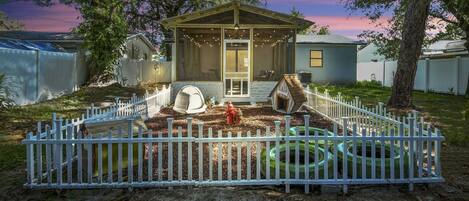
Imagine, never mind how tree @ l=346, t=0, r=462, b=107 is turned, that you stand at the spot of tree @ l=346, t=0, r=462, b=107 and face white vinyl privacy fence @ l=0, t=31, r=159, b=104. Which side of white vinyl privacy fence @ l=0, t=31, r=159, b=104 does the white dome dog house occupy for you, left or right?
left

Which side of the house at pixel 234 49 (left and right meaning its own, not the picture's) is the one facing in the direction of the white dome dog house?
front

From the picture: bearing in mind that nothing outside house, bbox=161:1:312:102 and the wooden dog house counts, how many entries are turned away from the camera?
0

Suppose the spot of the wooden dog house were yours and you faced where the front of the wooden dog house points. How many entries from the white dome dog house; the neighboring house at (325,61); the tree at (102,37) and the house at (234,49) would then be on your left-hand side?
0

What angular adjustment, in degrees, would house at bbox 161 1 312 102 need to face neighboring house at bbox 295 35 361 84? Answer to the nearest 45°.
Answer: approximately 135° to its left

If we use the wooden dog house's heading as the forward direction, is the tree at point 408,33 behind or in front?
behind

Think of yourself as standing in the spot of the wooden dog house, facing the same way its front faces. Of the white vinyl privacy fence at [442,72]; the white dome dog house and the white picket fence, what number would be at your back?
1

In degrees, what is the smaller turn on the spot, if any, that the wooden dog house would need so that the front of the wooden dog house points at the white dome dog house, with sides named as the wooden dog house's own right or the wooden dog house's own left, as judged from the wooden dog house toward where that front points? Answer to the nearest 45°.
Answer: approximately 45° to the wooden dog house's own right

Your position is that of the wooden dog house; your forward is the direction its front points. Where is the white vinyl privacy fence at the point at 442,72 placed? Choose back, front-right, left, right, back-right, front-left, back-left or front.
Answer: back

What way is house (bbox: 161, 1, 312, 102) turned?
toward the camera

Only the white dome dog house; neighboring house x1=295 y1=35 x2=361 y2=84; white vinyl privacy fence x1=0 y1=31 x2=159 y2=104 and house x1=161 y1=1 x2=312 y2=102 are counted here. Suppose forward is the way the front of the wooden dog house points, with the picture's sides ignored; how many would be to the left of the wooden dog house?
0

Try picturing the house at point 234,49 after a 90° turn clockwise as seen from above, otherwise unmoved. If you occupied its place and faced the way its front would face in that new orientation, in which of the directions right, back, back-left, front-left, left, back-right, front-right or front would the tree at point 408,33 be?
back

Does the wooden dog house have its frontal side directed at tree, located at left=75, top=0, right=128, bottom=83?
no

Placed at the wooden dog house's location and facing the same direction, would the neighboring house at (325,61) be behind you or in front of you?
behind

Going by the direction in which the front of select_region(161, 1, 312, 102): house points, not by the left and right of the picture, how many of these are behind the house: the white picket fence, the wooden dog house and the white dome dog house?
0

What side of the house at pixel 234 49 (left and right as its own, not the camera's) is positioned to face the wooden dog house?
front

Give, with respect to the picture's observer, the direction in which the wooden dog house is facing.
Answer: facing the viewer and to the left of the viewer
